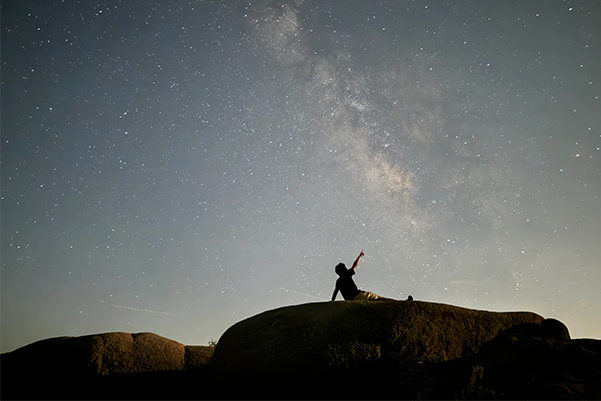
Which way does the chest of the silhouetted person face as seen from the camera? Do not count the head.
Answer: to the viewer's right

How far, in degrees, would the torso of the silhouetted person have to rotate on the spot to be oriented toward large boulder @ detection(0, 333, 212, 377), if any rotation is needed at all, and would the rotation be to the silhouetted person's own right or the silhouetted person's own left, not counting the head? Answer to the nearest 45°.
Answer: approximately 180°
